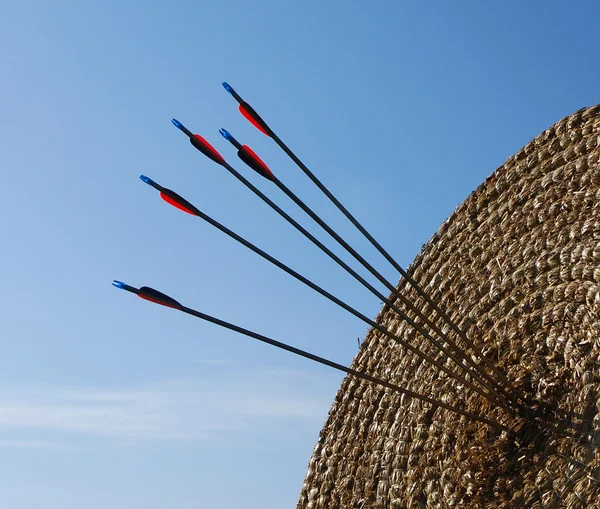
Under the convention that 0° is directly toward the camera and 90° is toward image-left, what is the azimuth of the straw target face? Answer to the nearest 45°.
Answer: approximately 45°
